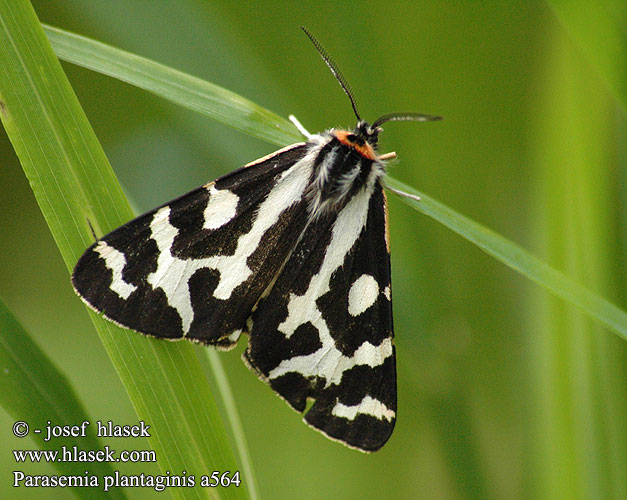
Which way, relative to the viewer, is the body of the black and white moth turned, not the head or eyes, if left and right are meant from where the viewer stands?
facing away from the viewer and to the right of the viewer
